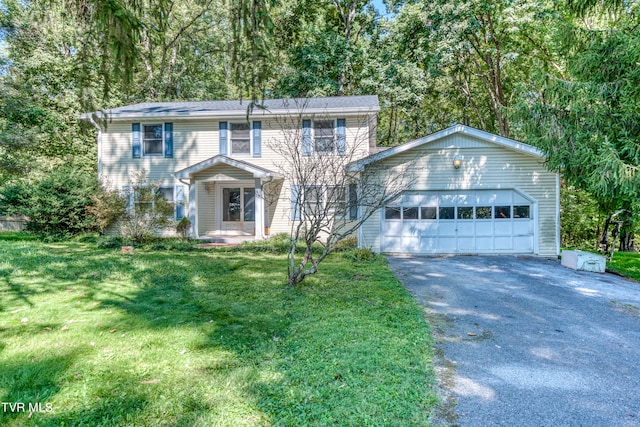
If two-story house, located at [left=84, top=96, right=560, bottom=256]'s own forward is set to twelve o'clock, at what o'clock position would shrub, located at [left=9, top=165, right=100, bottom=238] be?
The shrub is roughly at 3 o'clock from the two-story house.

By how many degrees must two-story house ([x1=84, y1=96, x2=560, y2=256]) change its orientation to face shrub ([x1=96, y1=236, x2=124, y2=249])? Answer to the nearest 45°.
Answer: approximately 90° to its right

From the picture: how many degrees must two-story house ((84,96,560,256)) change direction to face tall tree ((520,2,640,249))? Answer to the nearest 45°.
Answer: approximately 45° to its left

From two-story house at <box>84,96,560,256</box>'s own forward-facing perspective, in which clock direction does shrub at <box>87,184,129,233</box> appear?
The shrub is roughly at 3 o'clock from the two-story house.

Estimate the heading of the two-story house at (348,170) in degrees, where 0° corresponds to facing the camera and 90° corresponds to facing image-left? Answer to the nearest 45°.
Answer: approximately 0°

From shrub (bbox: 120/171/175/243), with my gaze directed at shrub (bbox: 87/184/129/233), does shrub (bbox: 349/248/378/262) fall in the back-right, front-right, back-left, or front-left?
back-left

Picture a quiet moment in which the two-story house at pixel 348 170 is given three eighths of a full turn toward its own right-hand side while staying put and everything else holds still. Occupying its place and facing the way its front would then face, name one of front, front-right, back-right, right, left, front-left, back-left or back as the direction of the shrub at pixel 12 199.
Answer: front-left
